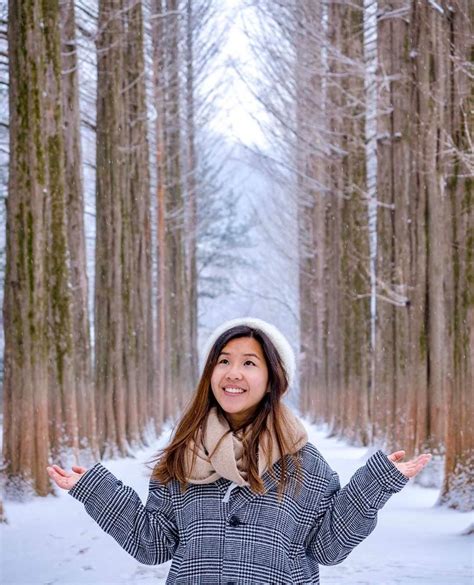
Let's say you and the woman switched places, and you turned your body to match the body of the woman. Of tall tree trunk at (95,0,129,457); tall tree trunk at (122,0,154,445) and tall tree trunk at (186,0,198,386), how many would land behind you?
3

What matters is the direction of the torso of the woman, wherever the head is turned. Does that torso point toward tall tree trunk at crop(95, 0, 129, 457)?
no

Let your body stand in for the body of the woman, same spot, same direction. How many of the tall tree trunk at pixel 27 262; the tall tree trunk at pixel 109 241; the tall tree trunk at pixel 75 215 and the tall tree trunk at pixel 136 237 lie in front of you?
0

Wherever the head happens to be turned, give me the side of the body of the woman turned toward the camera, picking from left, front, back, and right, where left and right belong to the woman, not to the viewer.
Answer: front

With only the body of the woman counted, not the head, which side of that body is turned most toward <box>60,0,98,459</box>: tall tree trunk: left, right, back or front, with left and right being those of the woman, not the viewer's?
back

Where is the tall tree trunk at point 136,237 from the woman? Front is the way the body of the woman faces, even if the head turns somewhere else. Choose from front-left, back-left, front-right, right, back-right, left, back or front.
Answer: back

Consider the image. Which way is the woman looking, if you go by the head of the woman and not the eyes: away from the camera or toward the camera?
toward the camera

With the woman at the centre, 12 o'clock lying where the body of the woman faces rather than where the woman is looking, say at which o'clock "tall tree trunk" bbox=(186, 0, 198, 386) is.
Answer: The tall tree trunk is roughly at 6 o'clock from the woman.

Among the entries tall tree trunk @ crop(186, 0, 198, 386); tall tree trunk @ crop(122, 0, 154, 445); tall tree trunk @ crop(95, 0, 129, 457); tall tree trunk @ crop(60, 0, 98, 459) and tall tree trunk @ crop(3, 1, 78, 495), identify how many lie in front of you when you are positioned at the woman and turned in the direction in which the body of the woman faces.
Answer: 0
